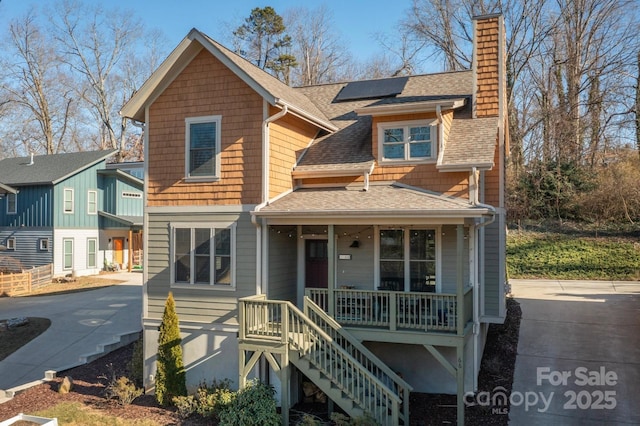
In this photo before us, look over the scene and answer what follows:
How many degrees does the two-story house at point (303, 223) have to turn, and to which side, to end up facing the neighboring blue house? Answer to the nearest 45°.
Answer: approximately 135° to its right

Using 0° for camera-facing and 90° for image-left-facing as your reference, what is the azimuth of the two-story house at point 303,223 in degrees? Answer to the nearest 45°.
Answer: approximately 0°

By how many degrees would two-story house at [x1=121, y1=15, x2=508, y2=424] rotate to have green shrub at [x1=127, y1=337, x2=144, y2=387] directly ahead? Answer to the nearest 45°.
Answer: approximately 90° to its right

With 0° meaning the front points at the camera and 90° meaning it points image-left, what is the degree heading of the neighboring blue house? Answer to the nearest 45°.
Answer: approximately 315°
